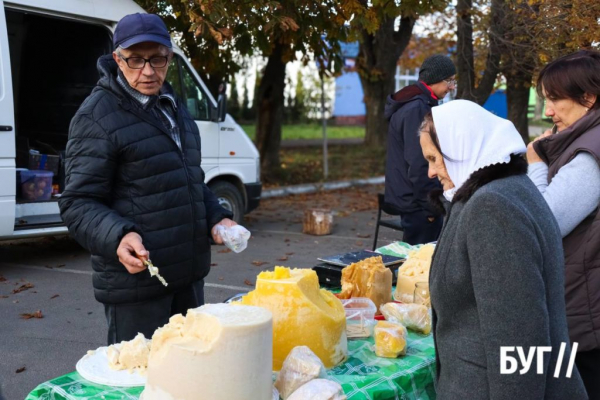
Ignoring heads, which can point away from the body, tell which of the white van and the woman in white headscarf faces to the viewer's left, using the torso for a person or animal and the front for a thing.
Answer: the woman in white headscarf

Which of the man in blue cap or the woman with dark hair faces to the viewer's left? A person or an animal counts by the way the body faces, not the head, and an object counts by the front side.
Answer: the woman with dark hair

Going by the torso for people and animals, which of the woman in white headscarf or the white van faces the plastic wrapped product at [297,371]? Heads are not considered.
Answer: the woman in white headscarf

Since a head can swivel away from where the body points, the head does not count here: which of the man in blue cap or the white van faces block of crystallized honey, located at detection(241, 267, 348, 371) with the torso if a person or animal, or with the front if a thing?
the man in blue cap

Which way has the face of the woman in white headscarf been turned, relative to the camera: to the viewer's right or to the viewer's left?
to the viewer's left

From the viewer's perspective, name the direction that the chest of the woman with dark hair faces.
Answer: to the viewer's left

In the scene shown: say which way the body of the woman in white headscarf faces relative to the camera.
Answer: to the viewer's left

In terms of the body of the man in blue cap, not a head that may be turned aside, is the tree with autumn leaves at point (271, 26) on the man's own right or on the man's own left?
on the man's own left

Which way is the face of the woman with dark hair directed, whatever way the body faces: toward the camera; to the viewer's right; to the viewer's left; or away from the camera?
to the viewer's left

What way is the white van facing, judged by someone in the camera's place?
facing away from the viewer and to the right of the viewer

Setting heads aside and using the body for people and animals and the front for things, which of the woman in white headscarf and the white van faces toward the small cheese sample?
the woman in white headscarf

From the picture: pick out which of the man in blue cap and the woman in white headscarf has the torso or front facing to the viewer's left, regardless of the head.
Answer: the woman in white headscarf
